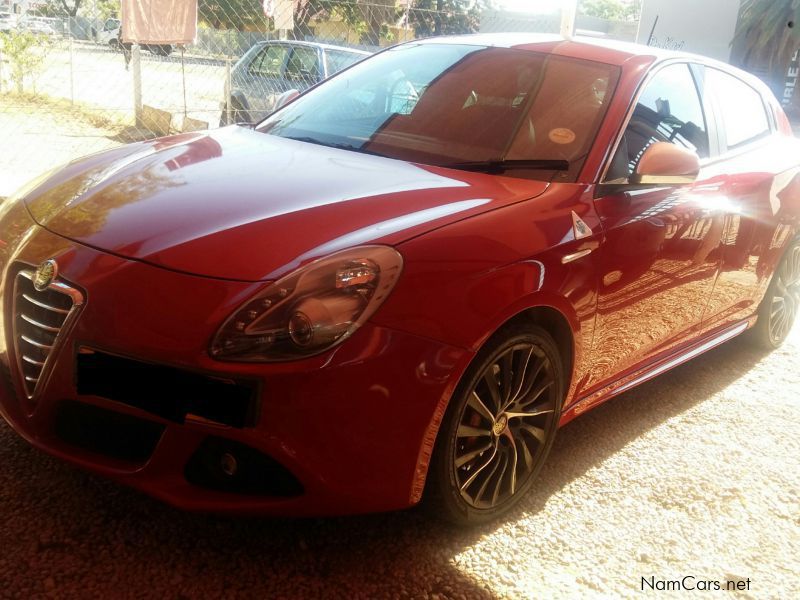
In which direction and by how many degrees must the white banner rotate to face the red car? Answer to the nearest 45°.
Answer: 0° — it already faces it

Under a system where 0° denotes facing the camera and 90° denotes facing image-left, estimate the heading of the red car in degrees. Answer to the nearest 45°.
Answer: approximately 45°

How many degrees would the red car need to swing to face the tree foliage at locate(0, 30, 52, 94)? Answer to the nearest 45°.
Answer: approximately 90° to its right
